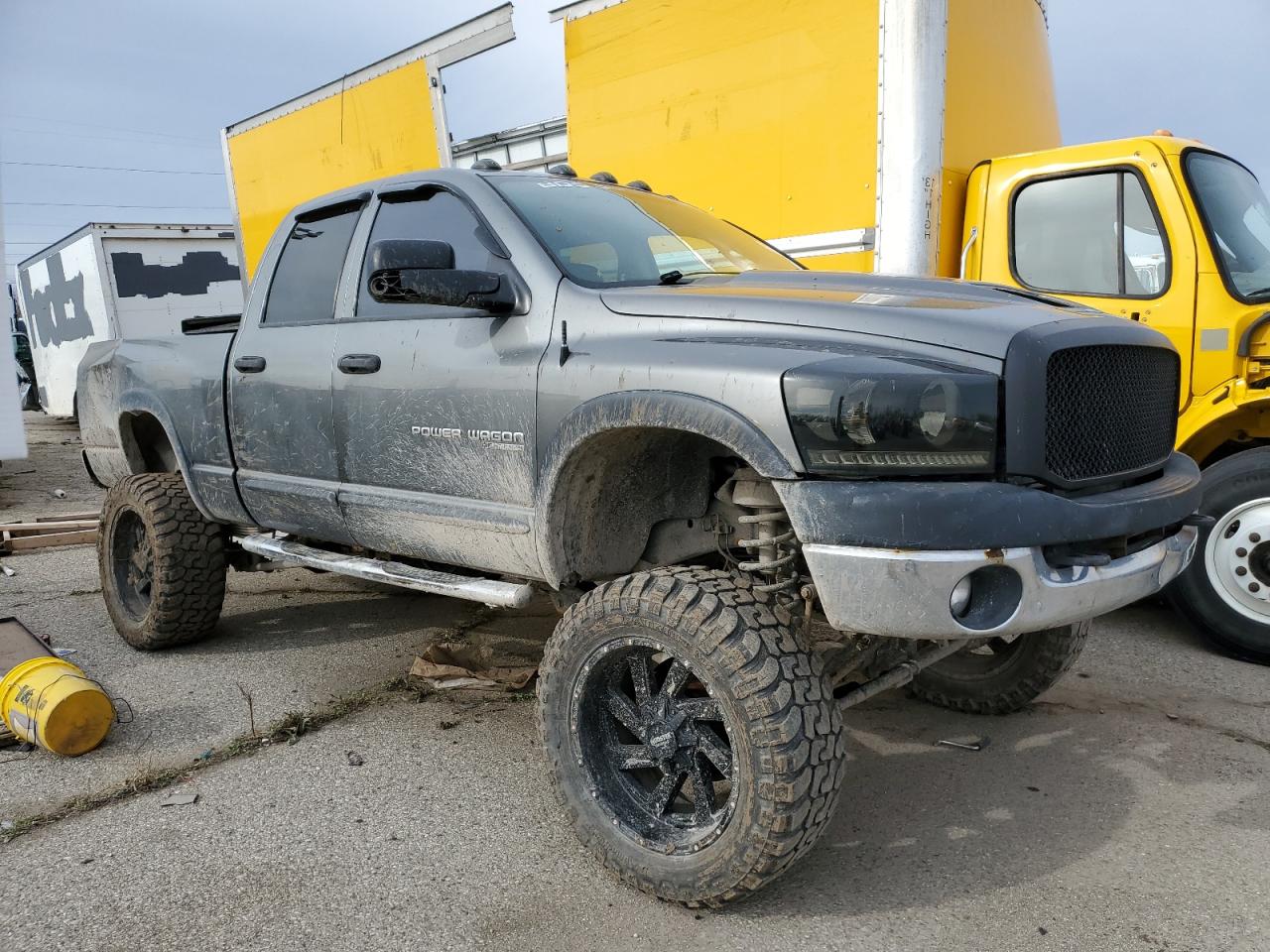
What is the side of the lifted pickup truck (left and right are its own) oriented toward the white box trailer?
back

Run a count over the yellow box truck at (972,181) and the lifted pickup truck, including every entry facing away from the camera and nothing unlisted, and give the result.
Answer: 0

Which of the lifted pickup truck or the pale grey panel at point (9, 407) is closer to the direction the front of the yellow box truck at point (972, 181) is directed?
the lifted pickup truck

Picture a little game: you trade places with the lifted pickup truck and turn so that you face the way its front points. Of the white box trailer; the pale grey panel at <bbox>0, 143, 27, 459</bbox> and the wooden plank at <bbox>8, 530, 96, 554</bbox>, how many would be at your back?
3

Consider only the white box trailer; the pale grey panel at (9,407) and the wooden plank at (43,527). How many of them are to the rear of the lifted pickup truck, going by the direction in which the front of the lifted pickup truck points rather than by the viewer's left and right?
3

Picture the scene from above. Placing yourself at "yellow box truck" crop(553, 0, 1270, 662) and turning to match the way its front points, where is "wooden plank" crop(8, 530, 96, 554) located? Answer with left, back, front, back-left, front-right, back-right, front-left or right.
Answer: back-right

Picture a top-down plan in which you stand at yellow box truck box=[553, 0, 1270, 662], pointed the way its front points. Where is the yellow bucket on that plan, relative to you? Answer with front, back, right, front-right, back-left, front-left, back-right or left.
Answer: right

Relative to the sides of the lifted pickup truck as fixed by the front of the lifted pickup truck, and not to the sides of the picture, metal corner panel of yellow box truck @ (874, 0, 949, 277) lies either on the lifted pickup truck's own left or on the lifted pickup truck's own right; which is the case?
on the lifted pickup truck's own left

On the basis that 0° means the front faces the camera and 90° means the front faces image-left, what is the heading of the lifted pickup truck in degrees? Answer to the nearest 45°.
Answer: approximately 315°

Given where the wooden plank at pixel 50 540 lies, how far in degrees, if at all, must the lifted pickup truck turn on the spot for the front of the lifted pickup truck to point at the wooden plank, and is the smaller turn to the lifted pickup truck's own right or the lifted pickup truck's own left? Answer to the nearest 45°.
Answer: approximately 180°
